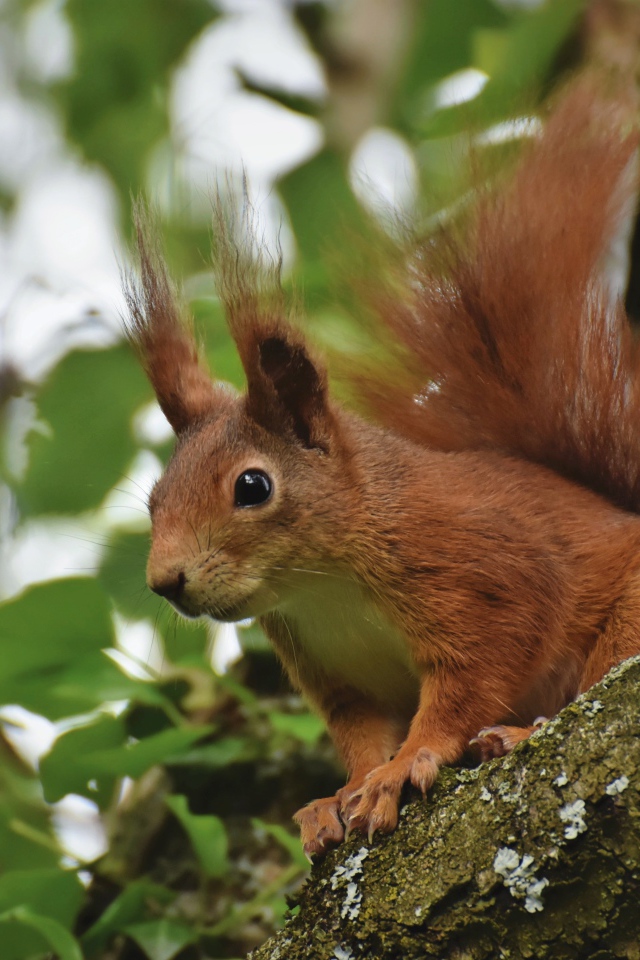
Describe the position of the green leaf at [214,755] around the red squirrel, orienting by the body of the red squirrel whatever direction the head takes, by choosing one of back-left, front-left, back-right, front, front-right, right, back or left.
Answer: right

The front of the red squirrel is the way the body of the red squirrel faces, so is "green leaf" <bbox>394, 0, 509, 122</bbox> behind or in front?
behind

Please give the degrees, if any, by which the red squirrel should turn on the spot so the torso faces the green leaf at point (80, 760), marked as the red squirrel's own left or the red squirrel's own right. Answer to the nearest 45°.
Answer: approximately 45° to the red squirrel's own right

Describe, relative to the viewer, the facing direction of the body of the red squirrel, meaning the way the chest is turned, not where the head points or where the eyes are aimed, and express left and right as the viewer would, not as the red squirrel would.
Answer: facing the viewer and to the left of the viewer

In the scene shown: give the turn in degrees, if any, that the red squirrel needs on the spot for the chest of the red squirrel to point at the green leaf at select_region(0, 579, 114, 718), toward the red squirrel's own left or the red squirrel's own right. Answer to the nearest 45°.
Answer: approximately 45° to the red squirrel's own right
